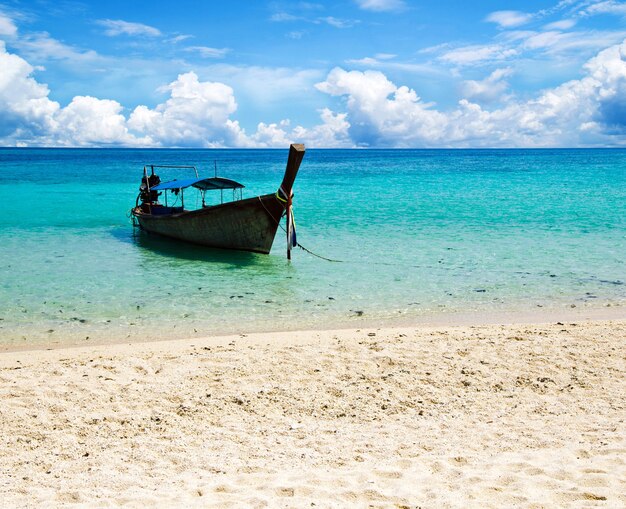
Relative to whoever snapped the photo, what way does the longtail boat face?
facing the viewer and to the right of the viewer
